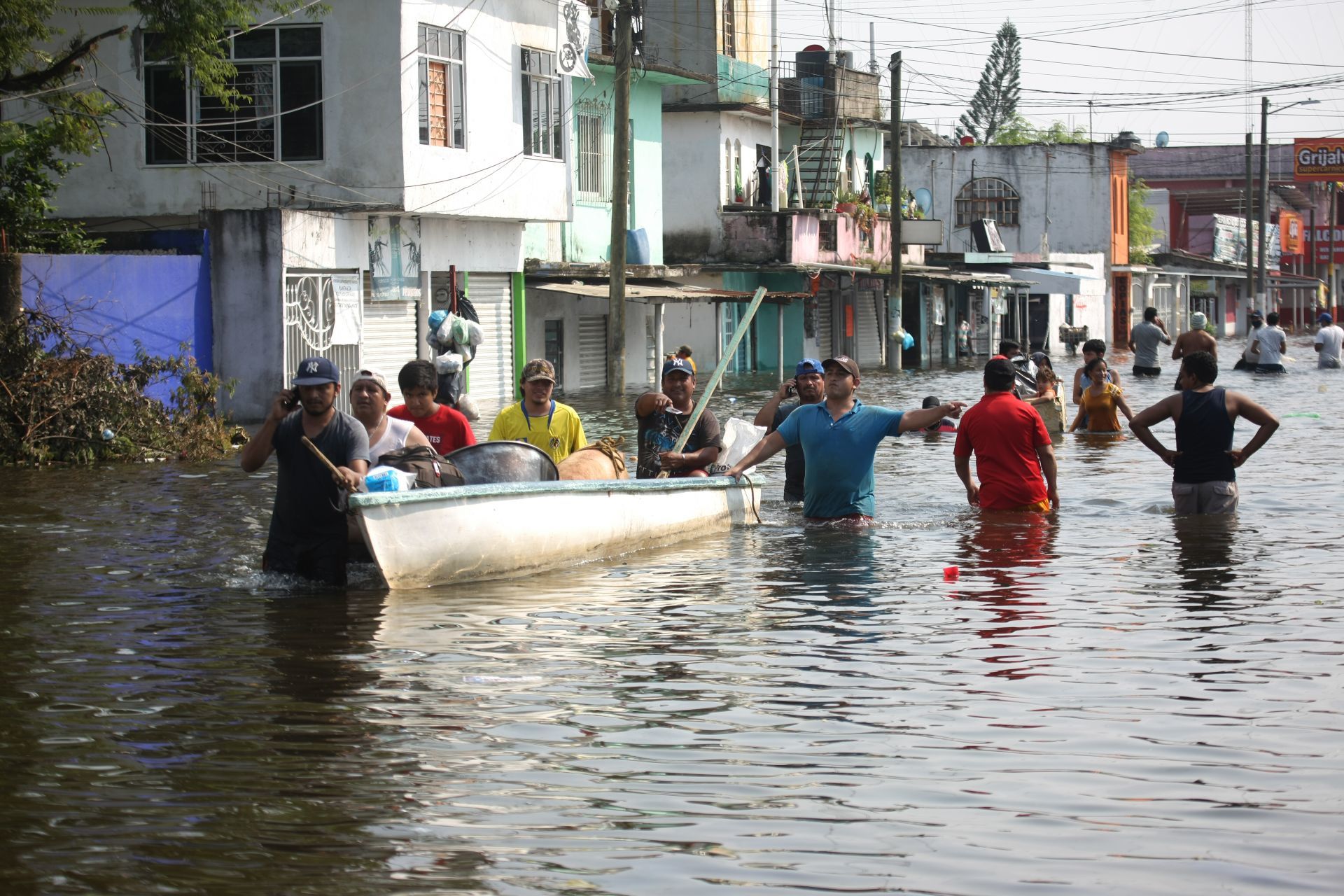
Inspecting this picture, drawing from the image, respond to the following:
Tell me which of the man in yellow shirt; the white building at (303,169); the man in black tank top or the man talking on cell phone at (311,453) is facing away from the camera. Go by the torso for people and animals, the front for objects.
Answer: the man in black tank top

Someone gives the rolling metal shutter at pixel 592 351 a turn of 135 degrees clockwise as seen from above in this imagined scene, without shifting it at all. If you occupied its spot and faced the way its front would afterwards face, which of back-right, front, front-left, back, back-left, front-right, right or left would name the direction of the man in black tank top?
back-left

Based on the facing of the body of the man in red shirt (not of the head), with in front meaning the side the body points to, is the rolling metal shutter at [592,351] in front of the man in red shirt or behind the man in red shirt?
in front

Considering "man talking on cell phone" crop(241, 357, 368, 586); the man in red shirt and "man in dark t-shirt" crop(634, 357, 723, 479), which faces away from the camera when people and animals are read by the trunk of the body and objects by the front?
the man in red shirt

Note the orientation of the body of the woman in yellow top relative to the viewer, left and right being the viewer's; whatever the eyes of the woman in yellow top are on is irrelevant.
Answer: facing the viewer

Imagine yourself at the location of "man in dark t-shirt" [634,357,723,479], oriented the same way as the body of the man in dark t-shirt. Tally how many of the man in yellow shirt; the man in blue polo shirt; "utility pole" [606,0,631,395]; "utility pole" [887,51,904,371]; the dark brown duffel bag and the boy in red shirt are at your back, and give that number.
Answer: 2

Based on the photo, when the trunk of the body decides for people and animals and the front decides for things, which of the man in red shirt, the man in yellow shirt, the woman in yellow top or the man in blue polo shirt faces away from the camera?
the man in red shirt

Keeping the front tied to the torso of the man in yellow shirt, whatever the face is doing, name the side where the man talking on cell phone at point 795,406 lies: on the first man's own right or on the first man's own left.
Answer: on the first man's own left

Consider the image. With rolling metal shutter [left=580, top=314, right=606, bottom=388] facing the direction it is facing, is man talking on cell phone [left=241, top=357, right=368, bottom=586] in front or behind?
in front

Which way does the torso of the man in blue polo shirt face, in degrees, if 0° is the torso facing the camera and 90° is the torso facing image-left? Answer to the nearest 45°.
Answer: approximately 0°

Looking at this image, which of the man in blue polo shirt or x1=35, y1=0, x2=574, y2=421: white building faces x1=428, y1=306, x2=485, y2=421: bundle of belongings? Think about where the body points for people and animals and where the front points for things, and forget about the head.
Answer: the white building

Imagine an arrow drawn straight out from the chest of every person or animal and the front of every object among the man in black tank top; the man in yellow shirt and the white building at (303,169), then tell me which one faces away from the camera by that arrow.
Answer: the man in black tank top

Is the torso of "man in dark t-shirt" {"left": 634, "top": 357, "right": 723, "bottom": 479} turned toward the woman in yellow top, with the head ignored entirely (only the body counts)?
no

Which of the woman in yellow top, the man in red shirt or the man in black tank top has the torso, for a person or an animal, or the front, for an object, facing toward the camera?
the woman in yellow top

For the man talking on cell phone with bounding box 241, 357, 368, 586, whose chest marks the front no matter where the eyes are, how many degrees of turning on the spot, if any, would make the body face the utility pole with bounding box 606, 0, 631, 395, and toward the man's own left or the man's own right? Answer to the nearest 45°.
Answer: approximately 180°

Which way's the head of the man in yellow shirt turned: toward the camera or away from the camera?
toward the camera

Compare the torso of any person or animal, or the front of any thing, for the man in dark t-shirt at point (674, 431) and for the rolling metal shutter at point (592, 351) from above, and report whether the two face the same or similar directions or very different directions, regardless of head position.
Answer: same or similar directions

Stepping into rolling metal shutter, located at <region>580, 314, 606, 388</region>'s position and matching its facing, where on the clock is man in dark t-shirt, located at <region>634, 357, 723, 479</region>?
The man in dark t-shirt is roughly at 12 o'clock from the rolling metal shutter.

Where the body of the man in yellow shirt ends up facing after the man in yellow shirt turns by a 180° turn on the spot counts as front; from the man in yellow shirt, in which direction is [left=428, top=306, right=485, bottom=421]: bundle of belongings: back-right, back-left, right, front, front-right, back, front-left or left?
front

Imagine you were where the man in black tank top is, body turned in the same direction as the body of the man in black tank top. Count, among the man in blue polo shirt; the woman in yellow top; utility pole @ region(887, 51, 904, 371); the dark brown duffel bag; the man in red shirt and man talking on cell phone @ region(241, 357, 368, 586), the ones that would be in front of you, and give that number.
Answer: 2

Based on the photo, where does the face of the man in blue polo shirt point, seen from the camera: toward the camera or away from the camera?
toward the camera
